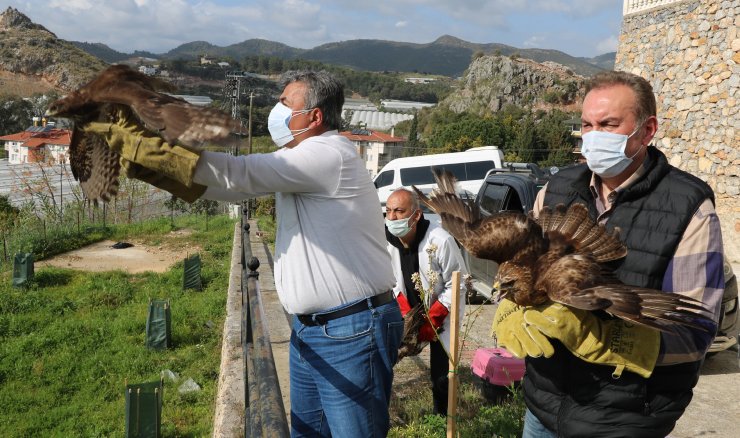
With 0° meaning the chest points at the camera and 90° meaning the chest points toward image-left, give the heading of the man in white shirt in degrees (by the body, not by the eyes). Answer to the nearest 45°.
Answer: approximately 90°

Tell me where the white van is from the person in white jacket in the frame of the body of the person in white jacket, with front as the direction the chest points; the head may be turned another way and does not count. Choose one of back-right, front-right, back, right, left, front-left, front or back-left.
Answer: back-right

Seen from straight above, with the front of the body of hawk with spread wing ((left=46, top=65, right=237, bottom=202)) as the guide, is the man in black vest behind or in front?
behind

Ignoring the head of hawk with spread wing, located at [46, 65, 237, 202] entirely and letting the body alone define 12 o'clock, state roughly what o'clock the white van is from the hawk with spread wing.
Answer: The white van is roughly at 4 o'clock from the hawk with spread wing.

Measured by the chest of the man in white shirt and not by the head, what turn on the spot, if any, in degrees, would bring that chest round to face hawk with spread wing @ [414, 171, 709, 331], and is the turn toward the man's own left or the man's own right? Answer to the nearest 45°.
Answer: approximately 135° to the man's own left

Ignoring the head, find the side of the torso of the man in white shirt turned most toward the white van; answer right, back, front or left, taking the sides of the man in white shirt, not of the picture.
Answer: right

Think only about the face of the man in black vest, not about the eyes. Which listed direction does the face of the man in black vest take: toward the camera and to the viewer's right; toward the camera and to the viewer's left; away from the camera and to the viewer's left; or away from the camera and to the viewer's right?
toward the camera and to the viewer's left

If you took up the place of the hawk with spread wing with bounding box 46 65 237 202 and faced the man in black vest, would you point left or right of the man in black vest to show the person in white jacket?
left

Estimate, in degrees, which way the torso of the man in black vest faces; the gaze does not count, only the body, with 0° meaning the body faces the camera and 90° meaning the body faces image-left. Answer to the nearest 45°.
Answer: approximately 45°

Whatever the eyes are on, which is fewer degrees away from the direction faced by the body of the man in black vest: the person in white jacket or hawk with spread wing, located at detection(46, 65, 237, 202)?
the hawk with spread wing

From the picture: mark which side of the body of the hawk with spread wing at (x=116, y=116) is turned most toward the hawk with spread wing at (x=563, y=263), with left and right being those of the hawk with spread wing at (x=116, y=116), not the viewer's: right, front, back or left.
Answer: back

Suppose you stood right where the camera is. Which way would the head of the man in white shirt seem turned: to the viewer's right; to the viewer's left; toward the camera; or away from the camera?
to the viewer's left

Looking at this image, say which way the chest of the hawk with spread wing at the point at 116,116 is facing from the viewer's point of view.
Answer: to the viewer's left
